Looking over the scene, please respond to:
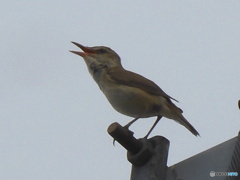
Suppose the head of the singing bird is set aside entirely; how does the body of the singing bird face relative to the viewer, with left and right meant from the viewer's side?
facing to the left of the viewer
